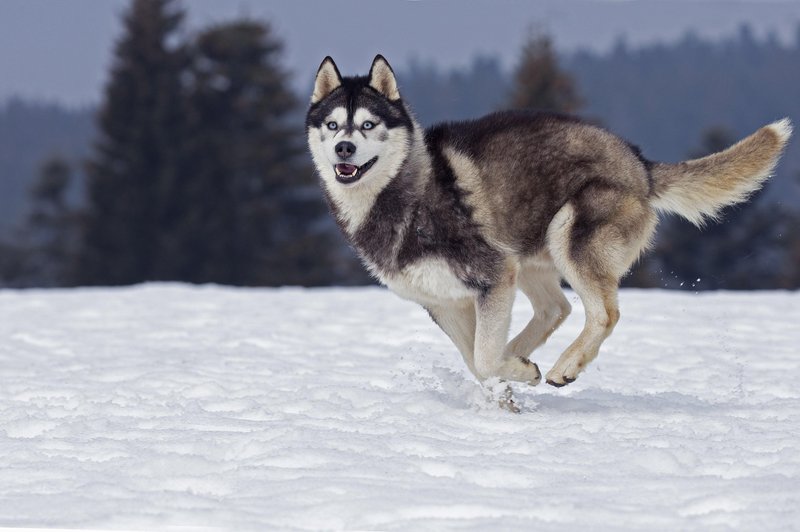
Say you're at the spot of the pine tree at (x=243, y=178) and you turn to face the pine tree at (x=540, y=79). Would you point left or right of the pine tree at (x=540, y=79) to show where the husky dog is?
right

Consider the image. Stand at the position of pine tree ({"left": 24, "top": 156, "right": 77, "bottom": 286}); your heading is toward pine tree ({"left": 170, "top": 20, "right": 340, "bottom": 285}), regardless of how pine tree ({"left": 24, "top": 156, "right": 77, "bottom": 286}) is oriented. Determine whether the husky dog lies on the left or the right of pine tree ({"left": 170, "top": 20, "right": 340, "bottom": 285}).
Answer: right

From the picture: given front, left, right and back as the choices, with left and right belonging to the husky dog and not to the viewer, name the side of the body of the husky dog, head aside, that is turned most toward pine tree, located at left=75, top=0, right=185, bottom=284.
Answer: right

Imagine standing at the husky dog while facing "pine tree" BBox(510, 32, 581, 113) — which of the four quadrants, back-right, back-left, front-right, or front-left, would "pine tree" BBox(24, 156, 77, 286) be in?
front-left

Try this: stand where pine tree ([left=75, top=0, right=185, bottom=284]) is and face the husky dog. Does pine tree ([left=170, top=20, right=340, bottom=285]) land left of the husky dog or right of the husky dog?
left

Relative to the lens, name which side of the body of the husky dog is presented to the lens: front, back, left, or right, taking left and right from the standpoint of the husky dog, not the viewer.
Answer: left

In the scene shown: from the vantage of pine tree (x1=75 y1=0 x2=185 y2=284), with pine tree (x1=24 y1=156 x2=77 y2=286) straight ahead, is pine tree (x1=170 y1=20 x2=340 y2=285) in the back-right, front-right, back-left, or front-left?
back-right

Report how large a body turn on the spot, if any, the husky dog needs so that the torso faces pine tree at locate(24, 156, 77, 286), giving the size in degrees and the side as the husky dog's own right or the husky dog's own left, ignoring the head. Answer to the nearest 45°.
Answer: approximately 45° to the husky dog's own right

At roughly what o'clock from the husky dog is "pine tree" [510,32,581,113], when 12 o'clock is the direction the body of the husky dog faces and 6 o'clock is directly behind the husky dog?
The pine tree is roughly at 3 o'clock from the husky dog.

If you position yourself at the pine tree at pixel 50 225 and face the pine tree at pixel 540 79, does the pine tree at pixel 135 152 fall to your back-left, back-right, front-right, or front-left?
front-right
